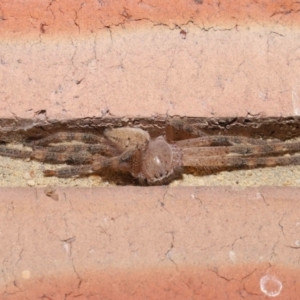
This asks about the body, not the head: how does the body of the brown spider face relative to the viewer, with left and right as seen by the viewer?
facing the viewer and to the right of the viewer
